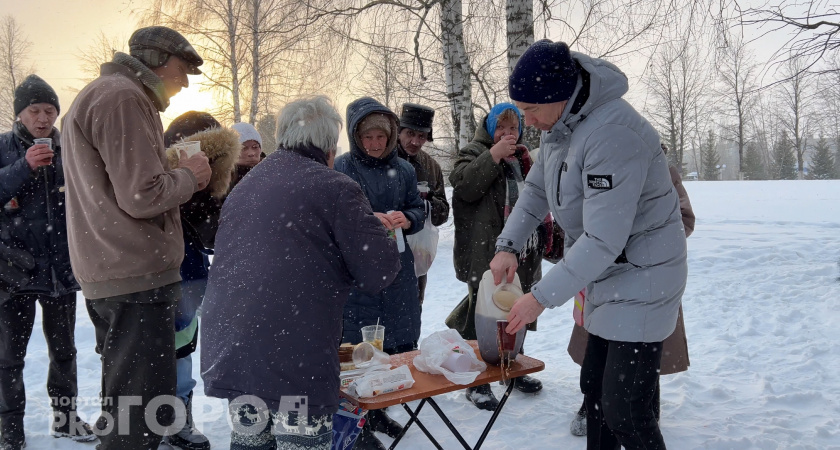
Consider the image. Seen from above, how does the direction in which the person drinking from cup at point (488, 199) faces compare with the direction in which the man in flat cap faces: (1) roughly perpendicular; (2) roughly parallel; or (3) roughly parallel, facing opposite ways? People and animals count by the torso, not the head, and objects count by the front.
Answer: roughly perpendicular

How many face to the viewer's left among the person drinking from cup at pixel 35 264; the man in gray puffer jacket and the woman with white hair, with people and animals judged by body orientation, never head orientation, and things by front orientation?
1

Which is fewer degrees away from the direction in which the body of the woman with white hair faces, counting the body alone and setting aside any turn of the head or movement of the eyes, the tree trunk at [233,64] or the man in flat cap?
the tree trunk

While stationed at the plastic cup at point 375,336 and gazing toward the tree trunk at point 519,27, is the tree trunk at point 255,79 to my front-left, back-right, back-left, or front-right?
front-left

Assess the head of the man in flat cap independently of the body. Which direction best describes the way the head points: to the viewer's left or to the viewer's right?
to the viewer's right

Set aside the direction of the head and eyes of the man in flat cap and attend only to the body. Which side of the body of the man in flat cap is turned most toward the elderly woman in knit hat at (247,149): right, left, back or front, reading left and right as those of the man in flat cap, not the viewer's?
left

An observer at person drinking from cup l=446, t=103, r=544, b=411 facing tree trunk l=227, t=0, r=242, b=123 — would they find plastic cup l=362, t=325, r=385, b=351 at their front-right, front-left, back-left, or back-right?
back-left

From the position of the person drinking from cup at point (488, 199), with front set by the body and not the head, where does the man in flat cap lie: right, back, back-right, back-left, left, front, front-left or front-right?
right

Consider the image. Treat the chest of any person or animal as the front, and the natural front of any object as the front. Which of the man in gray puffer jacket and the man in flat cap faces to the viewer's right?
the man in flat cap

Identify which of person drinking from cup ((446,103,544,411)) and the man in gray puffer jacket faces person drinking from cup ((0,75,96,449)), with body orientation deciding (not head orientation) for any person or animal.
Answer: the man in gray puffer jacket

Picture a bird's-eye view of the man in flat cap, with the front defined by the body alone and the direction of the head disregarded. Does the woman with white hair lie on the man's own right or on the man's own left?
on the man's own right

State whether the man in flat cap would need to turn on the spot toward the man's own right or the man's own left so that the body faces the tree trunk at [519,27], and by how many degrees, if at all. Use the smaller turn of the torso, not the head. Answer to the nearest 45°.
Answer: approximately 45° to the man's own left

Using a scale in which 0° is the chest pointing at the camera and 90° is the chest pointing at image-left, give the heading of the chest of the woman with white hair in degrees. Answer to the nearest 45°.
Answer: approximately 225°

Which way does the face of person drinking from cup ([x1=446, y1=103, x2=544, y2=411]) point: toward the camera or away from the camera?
toward the camera

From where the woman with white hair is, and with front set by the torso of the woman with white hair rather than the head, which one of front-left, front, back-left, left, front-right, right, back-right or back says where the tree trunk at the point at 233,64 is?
front-left

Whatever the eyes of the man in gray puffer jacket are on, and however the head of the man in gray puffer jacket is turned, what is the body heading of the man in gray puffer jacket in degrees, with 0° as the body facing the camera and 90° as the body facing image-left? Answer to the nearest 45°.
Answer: approximately 90°

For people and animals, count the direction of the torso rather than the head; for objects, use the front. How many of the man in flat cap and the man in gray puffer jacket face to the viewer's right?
1

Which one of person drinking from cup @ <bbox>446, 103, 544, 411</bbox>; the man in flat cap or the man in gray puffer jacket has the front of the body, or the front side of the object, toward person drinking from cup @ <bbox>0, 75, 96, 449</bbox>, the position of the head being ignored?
the man in gray puffer jacket

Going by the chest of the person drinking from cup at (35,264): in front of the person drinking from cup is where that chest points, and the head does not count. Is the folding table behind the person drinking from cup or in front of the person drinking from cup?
in front

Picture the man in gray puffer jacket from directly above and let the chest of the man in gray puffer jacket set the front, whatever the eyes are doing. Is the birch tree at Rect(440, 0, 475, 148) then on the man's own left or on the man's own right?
on the man's own right
